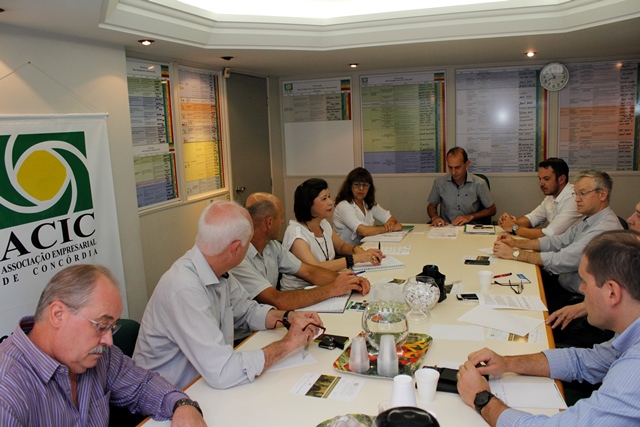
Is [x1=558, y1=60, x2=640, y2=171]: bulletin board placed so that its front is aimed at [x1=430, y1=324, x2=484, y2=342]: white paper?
yes

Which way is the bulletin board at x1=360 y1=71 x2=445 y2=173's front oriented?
toward the camera

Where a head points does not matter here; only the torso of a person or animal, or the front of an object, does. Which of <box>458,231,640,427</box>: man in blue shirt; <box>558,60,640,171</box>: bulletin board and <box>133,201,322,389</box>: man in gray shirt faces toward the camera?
the bulletin board

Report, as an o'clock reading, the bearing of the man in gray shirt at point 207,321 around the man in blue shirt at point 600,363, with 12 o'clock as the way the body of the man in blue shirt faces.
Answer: The man in gray shirt is roughly at 12 o'clock from the man in blue shirt.

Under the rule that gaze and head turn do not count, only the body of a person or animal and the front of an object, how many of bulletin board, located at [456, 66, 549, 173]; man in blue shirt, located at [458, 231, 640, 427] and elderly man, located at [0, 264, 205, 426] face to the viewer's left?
1

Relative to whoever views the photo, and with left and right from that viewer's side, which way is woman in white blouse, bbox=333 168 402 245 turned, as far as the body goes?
facing the viewer and to the right of the viewer

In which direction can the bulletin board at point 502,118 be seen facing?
toward the camera

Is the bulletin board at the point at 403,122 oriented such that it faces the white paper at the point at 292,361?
yes

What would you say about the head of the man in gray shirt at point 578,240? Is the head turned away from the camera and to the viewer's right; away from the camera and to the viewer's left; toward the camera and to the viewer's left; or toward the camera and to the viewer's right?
toward the camera and to the viewer's left

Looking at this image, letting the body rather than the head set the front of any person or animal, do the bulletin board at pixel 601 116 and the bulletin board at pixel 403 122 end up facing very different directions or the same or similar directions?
same or similar directions

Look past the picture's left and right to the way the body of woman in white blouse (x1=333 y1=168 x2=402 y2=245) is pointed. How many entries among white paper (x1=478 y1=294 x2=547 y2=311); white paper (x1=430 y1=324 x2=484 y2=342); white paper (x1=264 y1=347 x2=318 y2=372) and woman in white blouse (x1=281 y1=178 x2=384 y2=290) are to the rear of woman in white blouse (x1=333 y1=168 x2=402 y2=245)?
0

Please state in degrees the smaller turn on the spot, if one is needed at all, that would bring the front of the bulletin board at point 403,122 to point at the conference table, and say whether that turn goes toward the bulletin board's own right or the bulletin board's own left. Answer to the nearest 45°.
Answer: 0° — it already faces it

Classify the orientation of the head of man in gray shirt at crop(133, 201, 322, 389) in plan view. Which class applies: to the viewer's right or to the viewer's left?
to the viewer's right

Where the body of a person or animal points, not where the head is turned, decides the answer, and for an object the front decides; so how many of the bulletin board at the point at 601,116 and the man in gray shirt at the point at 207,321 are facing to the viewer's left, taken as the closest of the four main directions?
0

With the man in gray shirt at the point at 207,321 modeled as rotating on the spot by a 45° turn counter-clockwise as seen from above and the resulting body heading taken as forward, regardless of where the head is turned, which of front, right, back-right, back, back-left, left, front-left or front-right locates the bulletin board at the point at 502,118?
front

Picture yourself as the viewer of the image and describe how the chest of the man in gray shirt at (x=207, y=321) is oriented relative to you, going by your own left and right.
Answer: facing to the right of the viewer

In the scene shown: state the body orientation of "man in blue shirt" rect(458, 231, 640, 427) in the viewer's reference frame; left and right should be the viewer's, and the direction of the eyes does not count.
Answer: facing to the left of the viewer

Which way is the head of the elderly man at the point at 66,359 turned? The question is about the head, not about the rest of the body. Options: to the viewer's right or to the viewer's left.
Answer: to the viewer's right

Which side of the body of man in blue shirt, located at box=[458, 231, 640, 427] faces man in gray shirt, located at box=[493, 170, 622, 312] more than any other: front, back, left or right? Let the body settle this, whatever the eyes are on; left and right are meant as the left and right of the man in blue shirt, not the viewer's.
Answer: right

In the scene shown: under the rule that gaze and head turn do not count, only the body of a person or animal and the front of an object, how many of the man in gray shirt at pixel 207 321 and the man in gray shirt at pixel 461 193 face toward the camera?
1
